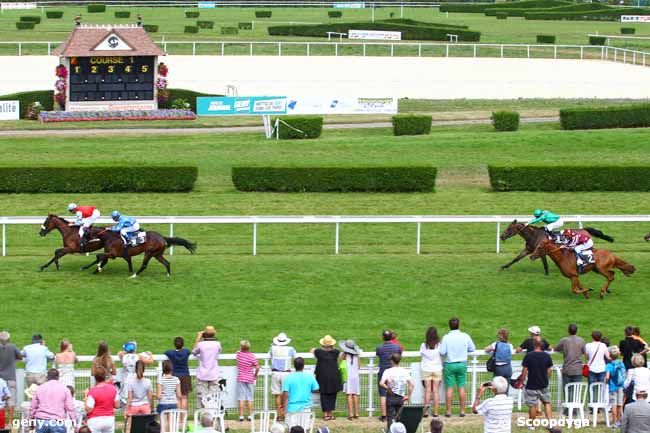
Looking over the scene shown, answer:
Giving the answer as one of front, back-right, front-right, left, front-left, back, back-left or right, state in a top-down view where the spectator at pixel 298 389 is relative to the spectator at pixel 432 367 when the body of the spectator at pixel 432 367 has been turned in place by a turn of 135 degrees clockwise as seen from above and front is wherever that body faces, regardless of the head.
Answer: right

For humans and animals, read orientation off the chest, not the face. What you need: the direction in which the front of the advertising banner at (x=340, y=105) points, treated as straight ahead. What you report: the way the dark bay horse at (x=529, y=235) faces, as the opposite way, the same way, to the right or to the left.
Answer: to the right

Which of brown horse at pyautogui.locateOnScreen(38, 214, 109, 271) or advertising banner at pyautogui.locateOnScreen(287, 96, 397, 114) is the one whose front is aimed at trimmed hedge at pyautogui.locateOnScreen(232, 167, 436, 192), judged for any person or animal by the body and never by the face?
the advertising banner

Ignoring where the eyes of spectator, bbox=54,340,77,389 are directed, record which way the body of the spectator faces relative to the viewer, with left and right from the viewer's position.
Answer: facing away from the viewer

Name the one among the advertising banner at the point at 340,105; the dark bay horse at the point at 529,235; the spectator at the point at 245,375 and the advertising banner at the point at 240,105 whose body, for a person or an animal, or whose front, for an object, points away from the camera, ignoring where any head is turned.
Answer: the spectator

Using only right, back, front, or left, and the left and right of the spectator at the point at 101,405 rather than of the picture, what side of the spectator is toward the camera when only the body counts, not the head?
back

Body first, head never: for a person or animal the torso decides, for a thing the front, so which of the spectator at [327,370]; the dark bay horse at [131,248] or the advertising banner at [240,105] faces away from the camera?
the spectator

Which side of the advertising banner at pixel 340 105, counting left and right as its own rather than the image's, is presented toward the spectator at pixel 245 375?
front

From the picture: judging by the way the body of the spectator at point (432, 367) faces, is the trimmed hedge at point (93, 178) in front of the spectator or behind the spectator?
in front

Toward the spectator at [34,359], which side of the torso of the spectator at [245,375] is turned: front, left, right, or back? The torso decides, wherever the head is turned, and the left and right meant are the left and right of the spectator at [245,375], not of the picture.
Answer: left

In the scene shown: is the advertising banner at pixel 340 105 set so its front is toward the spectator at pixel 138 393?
yes

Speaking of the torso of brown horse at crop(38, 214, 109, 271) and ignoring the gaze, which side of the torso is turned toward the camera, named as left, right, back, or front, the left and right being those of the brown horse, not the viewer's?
left

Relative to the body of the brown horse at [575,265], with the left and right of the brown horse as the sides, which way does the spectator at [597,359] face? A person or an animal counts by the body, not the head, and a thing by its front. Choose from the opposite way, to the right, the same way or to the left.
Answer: to the right

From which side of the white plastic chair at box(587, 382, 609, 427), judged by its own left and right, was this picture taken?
back
